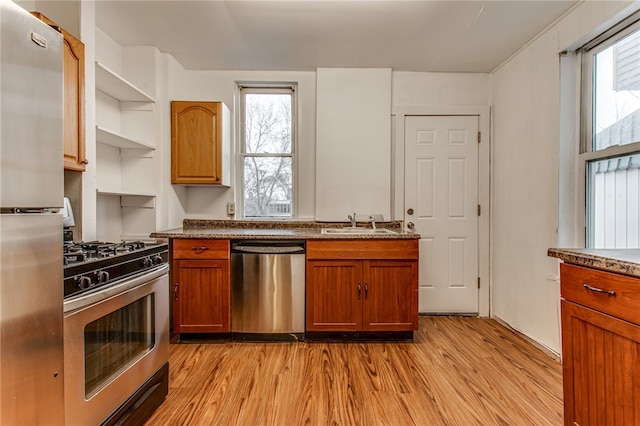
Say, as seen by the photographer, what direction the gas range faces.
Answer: facing the viewer and to the right of the viewer

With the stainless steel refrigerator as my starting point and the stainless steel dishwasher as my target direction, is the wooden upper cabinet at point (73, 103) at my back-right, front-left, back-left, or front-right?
front-left

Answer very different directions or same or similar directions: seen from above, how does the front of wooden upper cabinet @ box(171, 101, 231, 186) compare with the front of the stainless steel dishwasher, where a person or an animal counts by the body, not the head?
same or similar directions

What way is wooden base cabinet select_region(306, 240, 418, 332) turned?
toward the camera

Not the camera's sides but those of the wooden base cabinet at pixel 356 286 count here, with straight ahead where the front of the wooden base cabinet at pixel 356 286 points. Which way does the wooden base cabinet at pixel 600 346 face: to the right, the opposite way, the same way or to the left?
to the right

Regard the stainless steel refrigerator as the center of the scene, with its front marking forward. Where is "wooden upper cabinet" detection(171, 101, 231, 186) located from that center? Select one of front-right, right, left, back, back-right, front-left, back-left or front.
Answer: left

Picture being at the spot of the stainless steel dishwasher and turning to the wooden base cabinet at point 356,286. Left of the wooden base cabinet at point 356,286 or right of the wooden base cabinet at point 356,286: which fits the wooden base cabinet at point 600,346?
right

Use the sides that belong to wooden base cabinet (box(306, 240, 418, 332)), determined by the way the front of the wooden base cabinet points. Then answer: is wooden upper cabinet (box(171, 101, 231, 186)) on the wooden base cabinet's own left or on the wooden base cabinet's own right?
on the wooden base cabinet's own right

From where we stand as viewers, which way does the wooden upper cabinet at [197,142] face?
facing the viewer

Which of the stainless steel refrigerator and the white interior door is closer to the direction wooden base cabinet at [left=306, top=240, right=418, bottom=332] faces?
the stainless steel refrigerator

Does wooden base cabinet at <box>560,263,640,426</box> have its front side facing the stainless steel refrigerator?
yes

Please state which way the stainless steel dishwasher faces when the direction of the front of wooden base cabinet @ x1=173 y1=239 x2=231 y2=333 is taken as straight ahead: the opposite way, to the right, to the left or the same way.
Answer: the same way

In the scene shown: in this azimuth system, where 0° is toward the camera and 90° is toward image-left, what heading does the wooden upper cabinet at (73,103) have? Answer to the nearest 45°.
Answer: approximately 315°
